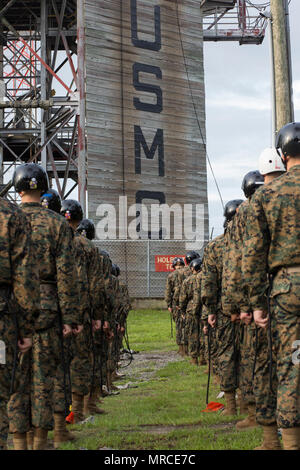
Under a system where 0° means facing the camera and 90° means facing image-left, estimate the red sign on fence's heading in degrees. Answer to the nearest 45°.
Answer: approximately 0°
